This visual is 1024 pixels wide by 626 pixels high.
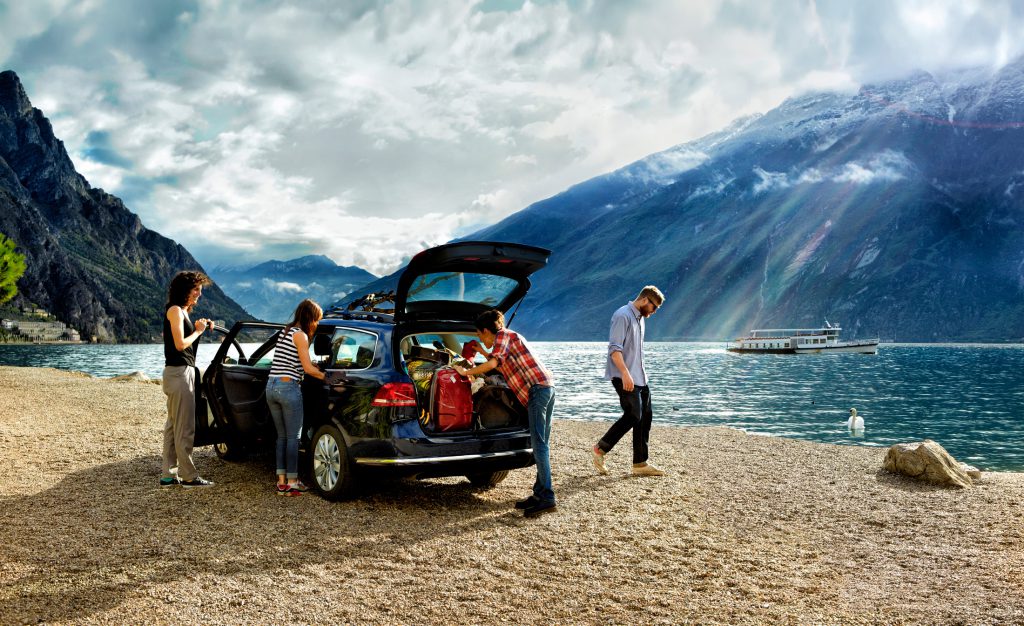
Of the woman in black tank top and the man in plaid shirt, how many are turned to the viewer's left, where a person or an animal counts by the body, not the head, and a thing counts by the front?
1

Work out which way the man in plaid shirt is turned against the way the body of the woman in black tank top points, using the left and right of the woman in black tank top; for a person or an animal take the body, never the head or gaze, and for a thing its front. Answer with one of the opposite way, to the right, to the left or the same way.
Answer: the opposite way

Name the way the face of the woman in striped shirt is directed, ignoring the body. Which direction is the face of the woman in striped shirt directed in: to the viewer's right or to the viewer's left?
to the viewer's right

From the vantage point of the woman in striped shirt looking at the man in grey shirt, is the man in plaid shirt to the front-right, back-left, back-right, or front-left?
front-right

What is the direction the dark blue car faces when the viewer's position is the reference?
facing away from the viewer and to the left of the viewer

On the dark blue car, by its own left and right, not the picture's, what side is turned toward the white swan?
right

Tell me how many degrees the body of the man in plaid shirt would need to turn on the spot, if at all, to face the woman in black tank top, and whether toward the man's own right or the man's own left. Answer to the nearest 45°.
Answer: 0° — they already face them

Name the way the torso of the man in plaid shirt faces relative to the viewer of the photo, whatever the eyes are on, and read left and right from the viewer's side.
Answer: facing to the left of the viewer

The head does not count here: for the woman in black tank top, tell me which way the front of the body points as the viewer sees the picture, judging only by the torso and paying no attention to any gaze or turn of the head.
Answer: to the viewer's right

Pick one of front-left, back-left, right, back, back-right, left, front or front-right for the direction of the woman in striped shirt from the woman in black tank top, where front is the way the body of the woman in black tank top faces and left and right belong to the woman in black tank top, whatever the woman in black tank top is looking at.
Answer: front-right

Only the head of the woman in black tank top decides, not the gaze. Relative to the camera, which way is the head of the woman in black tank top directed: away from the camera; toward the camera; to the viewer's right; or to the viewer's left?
to the viewer's right

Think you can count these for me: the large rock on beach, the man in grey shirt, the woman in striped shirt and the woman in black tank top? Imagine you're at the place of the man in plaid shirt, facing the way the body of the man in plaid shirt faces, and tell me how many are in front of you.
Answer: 2
